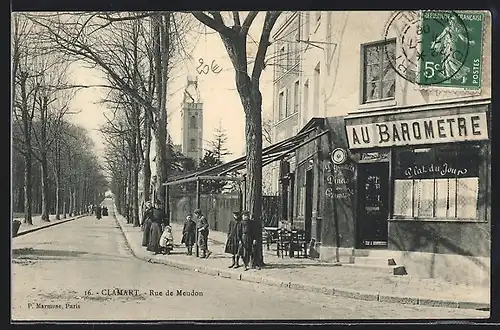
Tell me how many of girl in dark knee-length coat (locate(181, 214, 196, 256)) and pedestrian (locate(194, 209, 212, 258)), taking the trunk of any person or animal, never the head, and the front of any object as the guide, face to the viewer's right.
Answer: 0

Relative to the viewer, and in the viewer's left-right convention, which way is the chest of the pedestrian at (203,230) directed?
facing the viewer and to the left of the viewer

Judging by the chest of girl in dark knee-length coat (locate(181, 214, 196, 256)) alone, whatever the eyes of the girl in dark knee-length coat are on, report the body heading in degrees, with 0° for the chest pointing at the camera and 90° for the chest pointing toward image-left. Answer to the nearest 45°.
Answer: approximately 0°
